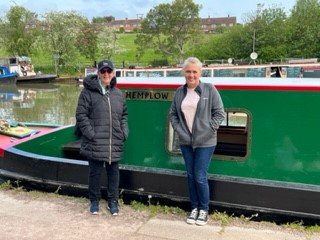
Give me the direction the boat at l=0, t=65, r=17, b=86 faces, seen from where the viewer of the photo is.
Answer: facing to the right of the viewer

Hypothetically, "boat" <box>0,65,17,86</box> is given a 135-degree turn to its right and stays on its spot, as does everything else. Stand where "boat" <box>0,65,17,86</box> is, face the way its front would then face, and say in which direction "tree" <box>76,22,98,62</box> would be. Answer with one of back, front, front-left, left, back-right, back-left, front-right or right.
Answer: back

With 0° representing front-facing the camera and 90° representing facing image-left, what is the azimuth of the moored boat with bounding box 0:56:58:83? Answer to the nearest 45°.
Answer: approximately 270°

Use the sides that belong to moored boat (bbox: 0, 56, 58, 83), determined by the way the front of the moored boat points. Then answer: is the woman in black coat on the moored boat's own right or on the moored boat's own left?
on the moored boat's own right

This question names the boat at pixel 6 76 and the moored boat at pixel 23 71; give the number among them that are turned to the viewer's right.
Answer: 2

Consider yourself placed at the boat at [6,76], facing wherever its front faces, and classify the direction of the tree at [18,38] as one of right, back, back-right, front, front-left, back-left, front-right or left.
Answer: left

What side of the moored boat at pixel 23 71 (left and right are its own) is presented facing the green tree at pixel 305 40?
front

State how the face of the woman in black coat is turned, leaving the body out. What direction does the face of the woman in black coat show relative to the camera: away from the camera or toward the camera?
toward the camera

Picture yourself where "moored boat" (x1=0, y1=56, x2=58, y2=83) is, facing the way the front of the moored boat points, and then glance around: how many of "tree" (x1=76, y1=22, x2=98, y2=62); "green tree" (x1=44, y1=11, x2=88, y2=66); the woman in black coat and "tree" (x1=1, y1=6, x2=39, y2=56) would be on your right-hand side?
1

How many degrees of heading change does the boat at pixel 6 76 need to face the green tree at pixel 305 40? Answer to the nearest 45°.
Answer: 0° — it already faces it

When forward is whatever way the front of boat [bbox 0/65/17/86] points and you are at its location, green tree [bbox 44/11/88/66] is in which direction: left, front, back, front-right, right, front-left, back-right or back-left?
front-left

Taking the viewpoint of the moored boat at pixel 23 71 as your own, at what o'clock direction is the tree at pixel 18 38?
The tree is roughly at 9 o'clock from the moored boat.

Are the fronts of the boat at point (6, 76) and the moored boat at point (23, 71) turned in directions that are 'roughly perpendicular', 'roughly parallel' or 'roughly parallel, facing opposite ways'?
roughly parallel

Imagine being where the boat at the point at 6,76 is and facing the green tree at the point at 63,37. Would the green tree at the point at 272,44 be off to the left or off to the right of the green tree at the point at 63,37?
right

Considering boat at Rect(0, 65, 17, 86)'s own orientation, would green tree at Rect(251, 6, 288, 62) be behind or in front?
in front

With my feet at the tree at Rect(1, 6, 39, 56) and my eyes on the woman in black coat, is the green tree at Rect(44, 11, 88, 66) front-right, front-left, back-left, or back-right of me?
front-left
